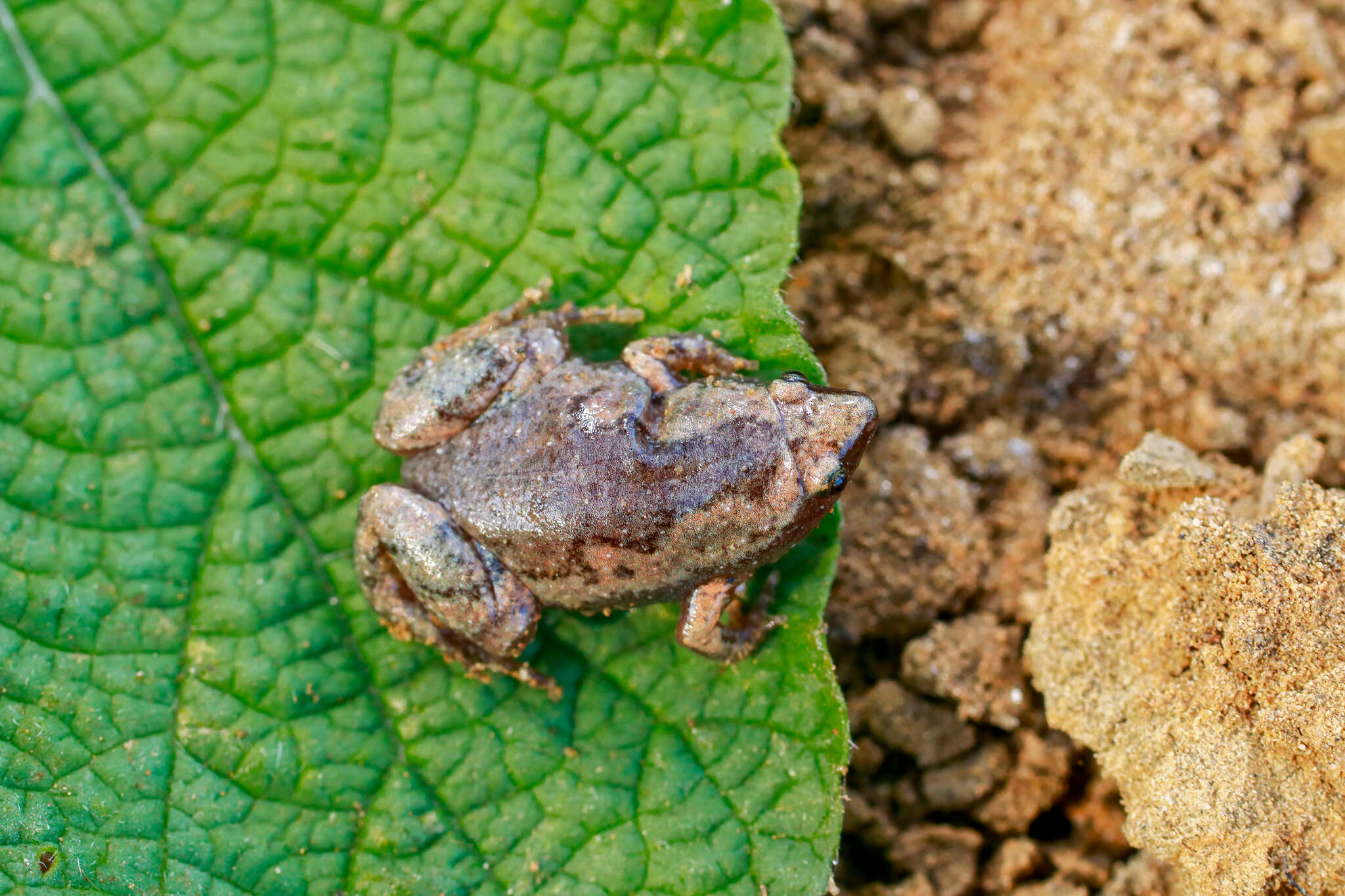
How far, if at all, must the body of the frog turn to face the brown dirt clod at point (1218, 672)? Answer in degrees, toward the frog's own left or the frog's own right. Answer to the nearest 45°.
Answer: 0° — it already faces it

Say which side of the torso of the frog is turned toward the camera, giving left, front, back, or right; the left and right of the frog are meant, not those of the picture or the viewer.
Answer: right
